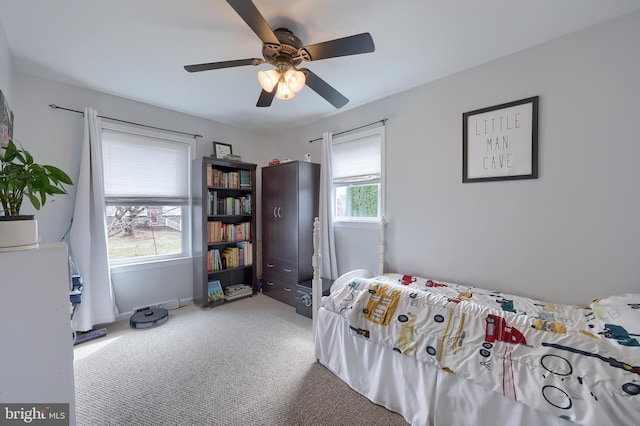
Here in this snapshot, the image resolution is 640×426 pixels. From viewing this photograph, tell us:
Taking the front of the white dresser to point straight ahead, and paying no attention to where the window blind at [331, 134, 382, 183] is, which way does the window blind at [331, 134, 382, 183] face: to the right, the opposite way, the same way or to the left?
the opposite way

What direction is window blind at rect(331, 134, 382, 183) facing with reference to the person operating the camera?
facing the viewer and to the left of the viewer

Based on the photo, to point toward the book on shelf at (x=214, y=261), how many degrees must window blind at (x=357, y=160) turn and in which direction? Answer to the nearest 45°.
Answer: approximately 45° to its right

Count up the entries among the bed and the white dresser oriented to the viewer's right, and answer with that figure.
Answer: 1

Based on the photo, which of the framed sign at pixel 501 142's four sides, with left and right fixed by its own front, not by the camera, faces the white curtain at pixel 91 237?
front

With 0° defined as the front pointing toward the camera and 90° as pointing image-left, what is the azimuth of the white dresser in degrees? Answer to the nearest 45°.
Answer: approximately 270°

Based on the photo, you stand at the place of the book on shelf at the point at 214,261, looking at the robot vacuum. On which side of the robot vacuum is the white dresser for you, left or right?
left

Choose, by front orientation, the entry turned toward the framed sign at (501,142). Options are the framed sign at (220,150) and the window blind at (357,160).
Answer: the framed sign at (220,150)

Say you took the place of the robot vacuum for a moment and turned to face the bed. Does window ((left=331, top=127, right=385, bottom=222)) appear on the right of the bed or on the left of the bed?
left

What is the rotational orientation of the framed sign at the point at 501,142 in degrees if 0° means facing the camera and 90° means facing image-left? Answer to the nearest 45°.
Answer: approximately 45°

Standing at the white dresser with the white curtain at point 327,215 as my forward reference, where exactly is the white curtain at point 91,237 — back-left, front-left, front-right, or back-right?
front-left

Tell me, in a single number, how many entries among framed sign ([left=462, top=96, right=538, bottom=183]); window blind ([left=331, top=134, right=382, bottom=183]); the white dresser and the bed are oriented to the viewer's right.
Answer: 1

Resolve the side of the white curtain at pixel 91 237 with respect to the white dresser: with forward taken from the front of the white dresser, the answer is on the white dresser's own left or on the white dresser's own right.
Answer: on the white dresser's own left

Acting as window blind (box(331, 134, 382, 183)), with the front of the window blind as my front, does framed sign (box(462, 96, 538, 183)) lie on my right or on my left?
on my left

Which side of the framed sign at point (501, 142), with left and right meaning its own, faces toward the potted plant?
front

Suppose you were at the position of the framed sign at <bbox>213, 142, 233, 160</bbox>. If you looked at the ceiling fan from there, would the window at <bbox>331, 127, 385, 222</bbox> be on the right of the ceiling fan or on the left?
left
